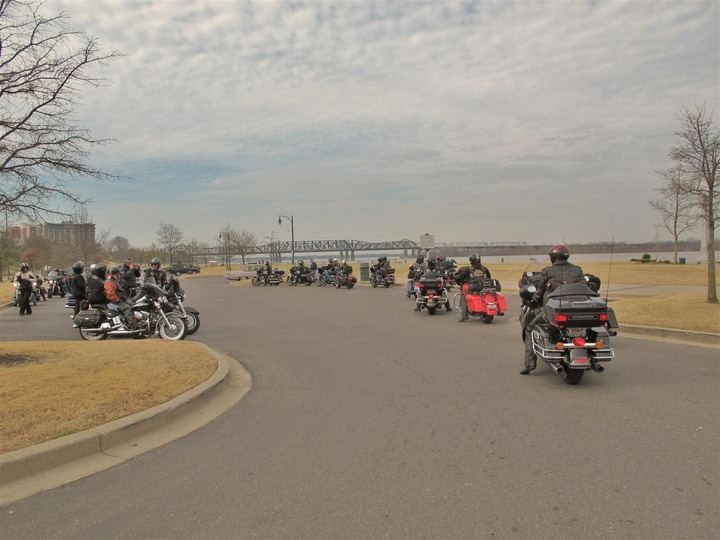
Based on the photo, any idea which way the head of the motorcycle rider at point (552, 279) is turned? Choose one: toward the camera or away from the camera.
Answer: away from the camera

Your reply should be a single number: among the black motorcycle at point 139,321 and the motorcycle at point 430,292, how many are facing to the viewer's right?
1

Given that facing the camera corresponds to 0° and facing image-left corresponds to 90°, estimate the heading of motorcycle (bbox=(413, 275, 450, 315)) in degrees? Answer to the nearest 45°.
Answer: approximately 180°

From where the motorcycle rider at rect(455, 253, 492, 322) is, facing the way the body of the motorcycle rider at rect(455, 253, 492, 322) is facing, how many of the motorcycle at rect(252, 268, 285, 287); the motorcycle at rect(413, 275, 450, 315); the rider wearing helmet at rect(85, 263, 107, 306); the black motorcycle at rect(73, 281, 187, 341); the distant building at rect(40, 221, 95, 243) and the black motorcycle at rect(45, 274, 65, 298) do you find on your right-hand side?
0

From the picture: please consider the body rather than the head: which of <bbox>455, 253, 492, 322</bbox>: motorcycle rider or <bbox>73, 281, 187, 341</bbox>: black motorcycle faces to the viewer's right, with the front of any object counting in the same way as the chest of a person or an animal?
the black motorcycle

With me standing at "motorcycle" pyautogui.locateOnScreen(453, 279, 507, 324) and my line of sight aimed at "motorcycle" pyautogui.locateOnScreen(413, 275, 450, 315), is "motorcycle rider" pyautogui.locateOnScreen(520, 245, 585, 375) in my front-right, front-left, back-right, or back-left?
back-left

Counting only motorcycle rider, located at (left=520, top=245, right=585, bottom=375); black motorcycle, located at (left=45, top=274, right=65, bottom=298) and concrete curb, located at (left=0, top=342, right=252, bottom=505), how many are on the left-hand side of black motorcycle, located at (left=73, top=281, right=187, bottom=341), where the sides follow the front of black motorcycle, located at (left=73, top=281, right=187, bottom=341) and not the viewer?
1

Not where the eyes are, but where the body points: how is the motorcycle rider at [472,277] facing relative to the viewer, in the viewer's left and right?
facing away from the viewer

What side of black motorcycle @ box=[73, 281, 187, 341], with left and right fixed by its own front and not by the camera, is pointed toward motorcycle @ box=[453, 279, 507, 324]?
front

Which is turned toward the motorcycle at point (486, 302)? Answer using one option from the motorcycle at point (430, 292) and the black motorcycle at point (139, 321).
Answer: the black motorcycle

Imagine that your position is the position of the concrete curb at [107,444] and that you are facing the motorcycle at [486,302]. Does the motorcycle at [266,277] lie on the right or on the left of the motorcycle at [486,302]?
left

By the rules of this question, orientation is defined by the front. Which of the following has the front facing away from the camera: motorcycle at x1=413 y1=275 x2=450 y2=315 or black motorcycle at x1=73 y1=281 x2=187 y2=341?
the motorcycle

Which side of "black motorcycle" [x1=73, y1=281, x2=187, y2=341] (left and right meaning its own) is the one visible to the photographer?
right

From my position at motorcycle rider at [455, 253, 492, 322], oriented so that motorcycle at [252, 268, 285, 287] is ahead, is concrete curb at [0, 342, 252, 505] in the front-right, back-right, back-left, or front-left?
back-left

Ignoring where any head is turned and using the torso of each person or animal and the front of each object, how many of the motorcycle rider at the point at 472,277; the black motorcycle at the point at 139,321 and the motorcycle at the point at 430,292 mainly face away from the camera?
2

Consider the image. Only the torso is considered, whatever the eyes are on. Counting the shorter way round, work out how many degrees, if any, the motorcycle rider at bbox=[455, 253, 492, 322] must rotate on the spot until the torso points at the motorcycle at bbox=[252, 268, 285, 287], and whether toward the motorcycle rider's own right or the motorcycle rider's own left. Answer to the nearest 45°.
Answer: approximately 45° to the motorcycle rider's own left

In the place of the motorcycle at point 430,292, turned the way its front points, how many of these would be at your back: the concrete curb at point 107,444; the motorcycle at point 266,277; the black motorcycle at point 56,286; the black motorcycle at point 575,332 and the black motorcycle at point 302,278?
2

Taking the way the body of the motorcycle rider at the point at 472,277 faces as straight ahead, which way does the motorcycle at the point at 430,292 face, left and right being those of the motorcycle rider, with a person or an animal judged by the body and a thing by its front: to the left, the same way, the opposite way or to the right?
the same way

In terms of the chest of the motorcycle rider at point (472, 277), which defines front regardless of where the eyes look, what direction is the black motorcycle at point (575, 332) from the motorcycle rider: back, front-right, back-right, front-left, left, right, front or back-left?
back
